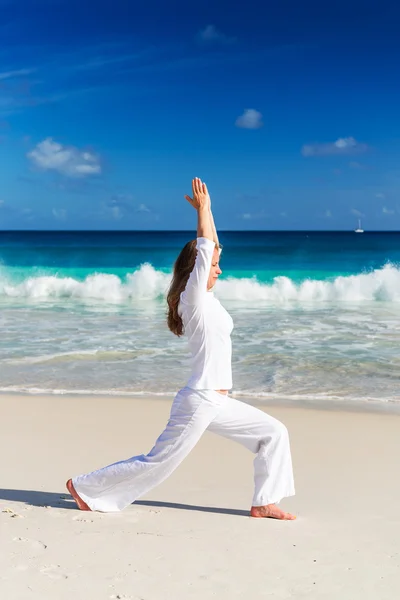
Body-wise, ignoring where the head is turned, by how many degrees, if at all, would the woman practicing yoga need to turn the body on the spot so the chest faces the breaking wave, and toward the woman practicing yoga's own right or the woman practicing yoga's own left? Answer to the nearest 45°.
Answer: approximately 90° to the woman practicing yoga's own left

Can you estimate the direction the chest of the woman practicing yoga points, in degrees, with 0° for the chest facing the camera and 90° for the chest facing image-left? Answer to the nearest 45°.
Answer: approximately 270°

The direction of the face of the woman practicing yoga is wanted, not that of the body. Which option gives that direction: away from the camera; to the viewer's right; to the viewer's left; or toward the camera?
to the viewer's right
